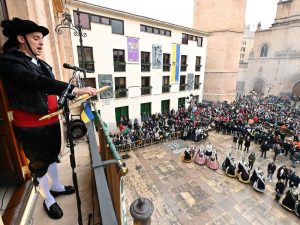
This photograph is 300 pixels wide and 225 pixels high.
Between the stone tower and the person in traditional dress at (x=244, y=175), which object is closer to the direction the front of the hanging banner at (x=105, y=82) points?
the person in traditional dress

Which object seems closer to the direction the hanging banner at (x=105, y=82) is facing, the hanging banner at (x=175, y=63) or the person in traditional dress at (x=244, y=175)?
the person in traditional dress

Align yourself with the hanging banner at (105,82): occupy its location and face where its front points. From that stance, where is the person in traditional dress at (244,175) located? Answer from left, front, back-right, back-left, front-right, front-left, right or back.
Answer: front-left

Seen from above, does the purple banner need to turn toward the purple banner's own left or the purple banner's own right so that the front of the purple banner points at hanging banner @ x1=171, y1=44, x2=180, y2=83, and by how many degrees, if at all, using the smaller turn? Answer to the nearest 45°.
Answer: approximately 135° to the purple banner's own left

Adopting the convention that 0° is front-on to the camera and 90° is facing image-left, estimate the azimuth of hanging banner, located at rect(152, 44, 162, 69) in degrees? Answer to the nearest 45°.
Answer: approximately 0°

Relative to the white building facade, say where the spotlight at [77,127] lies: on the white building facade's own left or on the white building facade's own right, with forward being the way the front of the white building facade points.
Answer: on the white building facade's own right

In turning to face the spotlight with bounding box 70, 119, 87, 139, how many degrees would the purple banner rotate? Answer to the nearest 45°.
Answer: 0° — it already faces it

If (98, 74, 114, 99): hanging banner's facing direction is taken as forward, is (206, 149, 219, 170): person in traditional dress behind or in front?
in front
